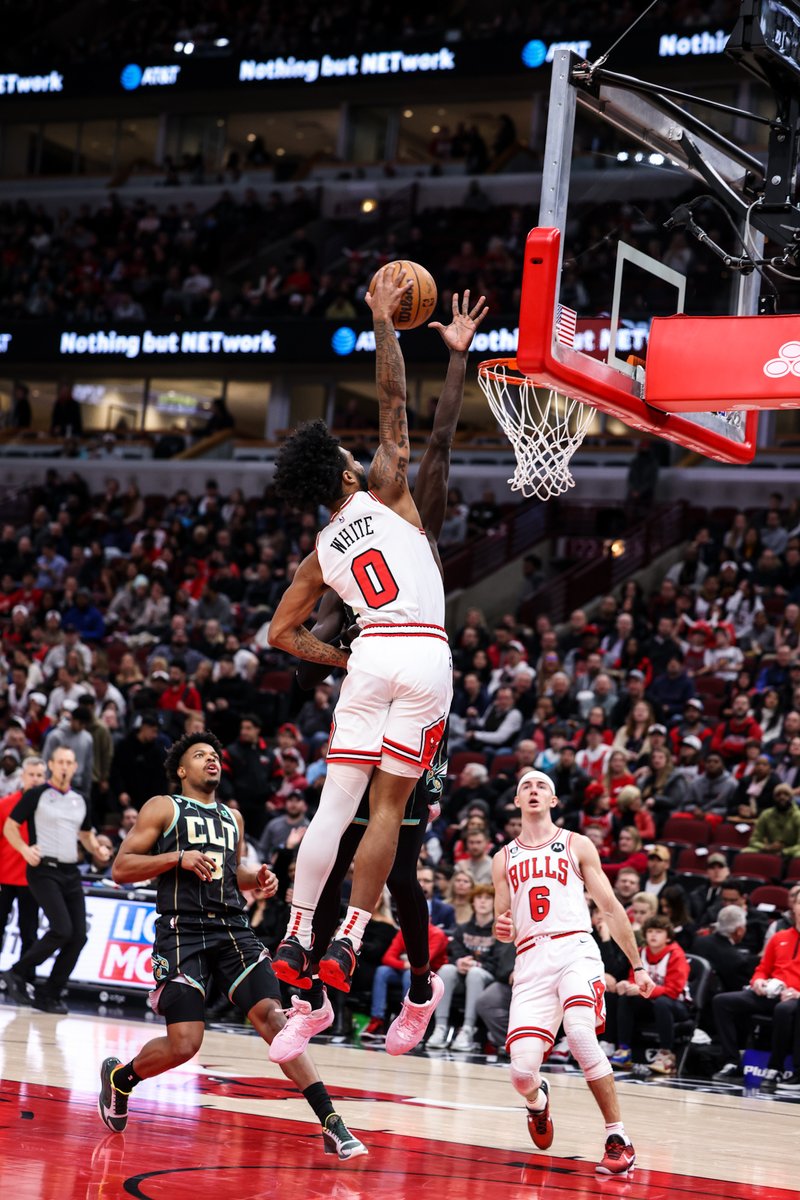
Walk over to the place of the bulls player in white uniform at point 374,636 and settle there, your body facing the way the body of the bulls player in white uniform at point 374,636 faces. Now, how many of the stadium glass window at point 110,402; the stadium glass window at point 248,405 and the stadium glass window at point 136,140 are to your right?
0

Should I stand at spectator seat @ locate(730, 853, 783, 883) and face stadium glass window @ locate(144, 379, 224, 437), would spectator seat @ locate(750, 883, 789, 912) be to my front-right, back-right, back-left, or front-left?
back-left

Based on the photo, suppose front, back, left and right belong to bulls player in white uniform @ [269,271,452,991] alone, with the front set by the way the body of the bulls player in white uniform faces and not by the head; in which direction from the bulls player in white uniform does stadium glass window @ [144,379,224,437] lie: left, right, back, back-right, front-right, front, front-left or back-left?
front-left

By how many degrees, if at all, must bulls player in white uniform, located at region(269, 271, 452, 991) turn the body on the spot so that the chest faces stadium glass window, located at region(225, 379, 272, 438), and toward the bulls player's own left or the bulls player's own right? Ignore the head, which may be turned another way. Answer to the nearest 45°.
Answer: approximately 45° to the bulls player's own left

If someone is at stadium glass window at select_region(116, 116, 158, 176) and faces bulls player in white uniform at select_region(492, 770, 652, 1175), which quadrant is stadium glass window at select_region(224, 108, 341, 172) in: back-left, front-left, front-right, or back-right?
front-left

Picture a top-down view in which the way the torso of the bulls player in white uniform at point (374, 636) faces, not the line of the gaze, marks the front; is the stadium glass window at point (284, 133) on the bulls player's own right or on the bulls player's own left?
on the bulls player's own left

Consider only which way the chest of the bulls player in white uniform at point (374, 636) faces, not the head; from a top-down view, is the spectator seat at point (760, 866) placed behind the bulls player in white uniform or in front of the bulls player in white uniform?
in front

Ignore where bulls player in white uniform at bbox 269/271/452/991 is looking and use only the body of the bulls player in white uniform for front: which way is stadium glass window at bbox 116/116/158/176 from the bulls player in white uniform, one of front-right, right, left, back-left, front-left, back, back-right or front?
front-left

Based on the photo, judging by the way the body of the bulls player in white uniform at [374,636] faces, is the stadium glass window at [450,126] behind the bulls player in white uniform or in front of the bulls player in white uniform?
in front

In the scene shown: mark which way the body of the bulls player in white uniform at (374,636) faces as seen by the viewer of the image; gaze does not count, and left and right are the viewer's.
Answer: facing away from the viewer and to the right of the viewer
